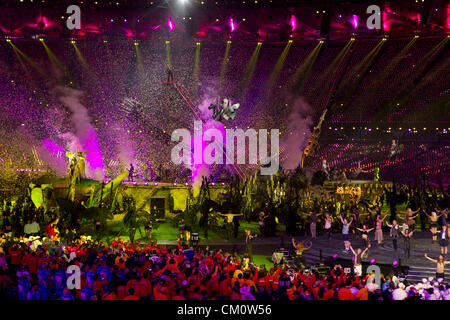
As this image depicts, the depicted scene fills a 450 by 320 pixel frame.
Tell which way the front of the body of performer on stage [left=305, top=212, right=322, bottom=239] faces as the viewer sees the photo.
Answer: toward the camera

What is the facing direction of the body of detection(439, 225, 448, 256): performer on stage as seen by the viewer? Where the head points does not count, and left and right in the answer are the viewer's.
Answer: facing the viewer

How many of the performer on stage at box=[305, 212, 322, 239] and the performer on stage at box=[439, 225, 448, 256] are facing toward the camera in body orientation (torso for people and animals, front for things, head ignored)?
2

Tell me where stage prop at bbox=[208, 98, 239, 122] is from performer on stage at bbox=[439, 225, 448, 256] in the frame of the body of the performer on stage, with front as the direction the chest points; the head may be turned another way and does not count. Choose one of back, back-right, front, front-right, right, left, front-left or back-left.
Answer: back-right

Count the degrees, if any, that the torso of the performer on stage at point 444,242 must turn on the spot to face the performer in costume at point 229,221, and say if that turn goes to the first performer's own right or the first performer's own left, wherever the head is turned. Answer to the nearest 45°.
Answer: approximately 90° to the first performer's own right

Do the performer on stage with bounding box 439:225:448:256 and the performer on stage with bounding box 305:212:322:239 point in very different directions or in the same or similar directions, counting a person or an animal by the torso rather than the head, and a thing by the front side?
same or similar directions

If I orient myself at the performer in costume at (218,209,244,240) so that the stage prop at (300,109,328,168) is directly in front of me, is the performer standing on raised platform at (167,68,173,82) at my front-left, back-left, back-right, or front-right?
front-left

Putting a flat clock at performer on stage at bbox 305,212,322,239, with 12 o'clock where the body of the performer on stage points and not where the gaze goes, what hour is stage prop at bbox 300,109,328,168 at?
The stage prop is roughly at 6 o'clock from the performer on stage.

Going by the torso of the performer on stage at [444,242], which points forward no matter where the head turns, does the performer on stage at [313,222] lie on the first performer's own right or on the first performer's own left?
on the first performer's own right

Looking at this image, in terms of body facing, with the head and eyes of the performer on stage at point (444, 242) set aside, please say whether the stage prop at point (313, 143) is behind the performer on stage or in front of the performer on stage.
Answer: behind
